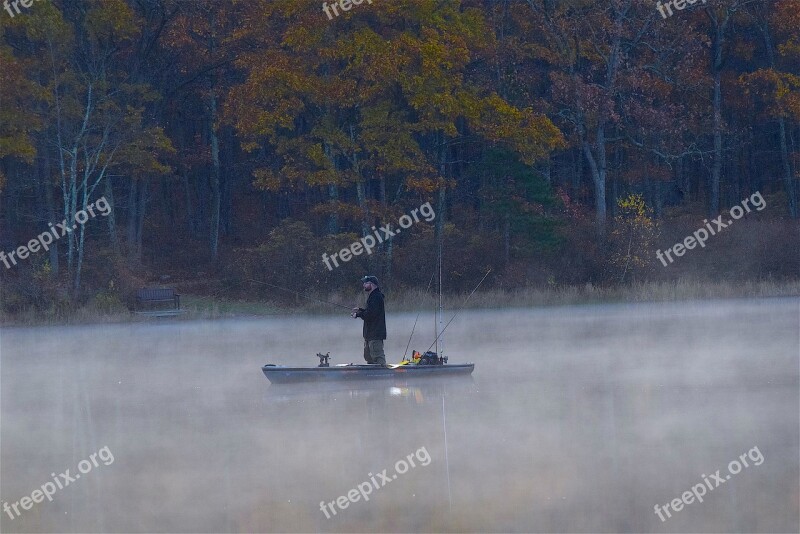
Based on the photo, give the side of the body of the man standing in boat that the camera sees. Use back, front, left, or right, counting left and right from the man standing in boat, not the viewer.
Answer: left

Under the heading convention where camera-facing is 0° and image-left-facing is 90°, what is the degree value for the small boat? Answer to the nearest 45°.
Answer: approximately 90°
